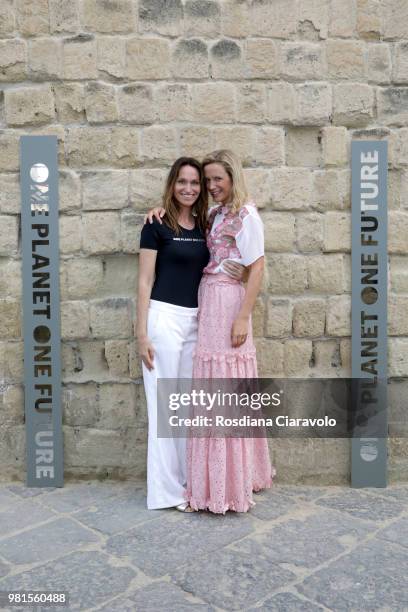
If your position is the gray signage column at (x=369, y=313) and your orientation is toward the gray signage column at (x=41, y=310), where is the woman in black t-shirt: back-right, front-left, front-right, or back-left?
front-left

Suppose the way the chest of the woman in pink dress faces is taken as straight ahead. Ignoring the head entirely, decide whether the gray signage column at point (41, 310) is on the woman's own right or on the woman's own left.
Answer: on the woman's own right

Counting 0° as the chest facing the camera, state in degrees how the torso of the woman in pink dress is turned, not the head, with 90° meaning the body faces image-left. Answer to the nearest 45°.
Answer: approximately 45°
